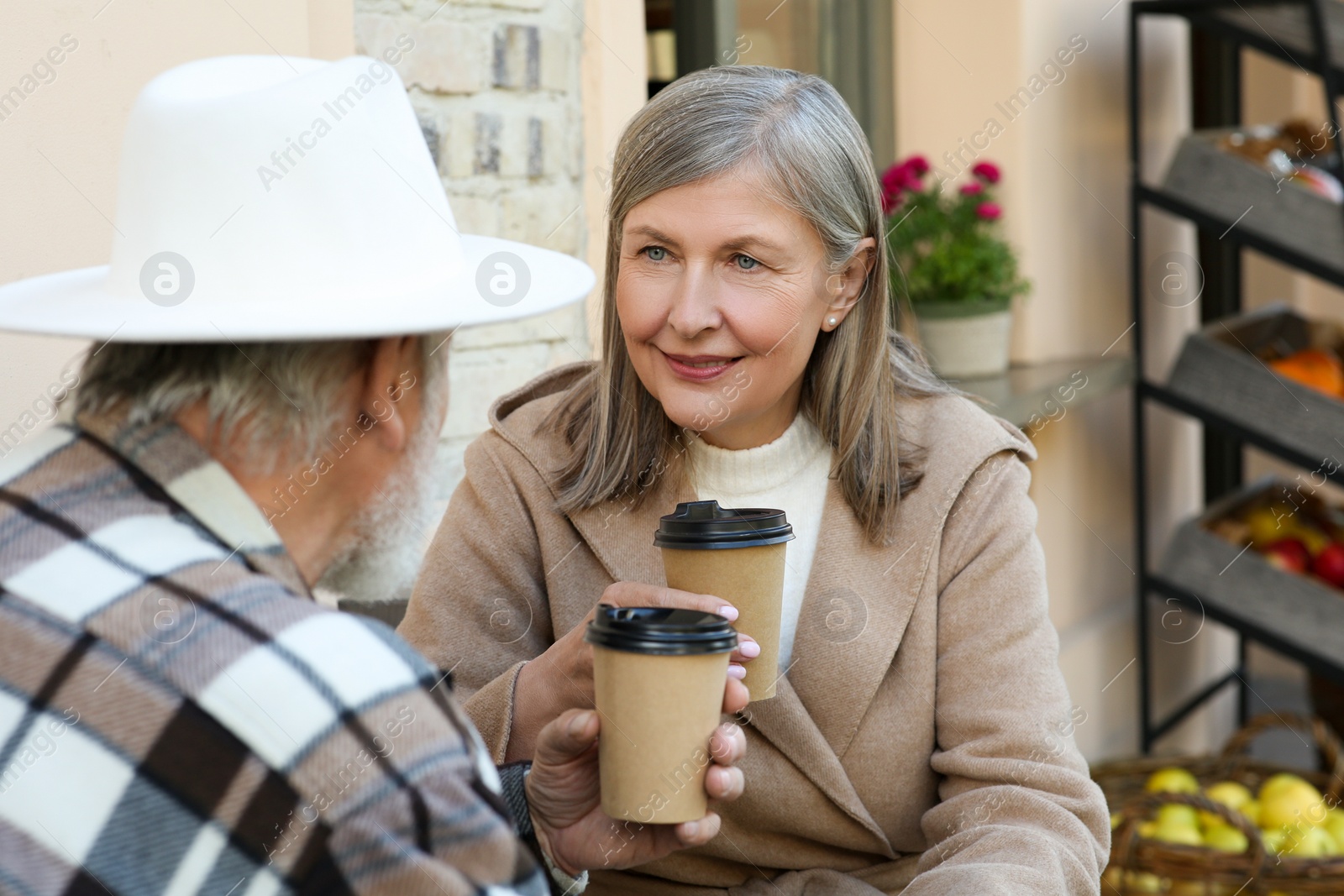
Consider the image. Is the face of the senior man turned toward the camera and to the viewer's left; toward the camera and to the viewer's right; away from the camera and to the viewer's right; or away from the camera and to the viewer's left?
away from the camera and to the viewer's right

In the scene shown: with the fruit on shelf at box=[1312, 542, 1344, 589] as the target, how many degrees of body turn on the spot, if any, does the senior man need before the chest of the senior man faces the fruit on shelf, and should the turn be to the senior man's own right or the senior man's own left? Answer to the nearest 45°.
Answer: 0° — they already face it

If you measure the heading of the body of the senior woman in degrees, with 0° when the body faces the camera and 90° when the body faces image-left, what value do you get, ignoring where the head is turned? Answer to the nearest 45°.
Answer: approximately 45°

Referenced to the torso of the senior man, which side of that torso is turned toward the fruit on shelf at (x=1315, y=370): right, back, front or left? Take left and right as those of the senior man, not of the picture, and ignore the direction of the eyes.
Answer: front

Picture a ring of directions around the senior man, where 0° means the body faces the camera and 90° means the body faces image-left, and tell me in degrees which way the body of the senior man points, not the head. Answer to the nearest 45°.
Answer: approximately 225°

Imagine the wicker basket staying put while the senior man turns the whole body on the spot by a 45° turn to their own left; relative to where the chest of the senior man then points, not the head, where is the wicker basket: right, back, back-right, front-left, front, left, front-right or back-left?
front-right

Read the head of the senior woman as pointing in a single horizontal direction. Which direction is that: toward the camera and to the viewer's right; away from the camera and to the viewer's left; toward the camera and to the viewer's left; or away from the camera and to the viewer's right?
toward the camera and to the viewer's left

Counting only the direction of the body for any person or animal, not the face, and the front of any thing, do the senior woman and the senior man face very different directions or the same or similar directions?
very different directions

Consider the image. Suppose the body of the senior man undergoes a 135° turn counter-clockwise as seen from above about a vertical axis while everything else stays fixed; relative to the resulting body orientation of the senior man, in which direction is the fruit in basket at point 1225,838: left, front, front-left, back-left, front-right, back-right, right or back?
back-right

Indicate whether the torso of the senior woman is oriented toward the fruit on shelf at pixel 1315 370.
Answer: no
